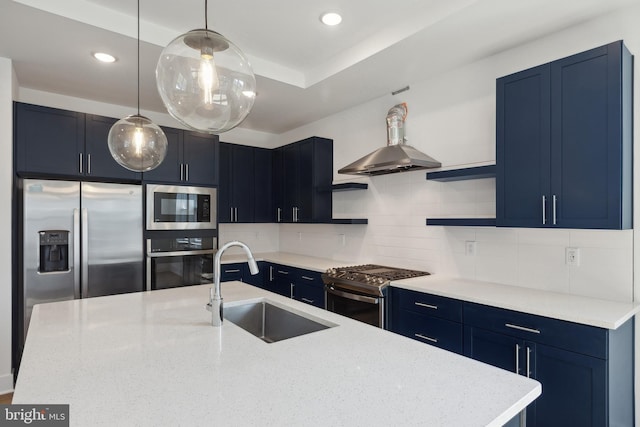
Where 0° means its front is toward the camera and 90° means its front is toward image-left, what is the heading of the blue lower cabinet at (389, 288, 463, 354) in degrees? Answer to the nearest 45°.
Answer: approximately 45°

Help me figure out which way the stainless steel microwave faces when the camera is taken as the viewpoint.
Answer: facing the viewer

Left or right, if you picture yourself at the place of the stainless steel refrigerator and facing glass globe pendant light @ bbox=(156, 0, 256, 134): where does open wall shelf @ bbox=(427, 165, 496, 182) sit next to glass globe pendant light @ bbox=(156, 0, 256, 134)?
left

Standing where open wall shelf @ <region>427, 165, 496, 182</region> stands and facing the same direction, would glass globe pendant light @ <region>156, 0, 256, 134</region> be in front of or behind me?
in front

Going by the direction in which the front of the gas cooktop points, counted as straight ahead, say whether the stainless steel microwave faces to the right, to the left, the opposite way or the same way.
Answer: to the left

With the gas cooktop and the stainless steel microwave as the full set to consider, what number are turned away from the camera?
0

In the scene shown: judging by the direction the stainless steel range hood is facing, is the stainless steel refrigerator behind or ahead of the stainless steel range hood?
ahead

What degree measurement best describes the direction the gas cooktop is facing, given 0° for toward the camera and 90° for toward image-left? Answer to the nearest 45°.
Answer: approximately 45°

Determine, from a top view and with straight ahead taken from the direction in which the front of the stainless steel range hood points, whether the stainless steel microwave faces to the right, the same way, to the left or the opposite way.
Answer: to the left

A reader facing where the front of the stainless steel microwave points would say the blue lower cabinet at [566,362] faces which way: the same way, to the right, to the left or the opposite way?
to the right

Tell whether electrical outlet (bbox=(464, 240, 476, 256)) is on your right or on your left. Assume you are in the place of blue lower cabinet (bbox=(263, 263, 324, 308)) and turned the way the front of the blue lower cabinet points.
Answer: on your left

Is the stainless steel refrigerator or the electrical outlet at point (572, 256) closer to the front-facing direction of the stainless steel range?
the stainless steel refrigerator
